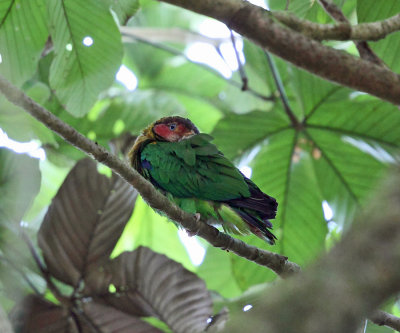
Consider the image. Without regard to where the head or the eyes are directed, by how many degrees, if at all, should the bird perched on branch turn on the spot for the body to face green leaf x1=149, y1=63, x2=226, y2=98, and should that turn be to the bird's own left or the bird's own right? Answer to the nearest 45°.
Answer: approximately 90° to the bird's own right

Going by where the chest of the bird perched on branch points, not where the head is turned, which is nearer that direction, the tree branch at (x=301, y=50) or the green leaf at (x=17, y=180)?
the green leaf

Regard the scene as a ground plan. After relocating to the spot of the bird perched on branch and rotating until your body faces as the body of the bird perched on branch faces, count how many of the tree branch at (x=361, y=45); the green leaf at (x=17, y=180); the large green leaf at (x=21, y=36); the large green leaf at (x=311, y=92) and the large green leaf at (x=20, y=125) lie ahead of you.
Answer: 3

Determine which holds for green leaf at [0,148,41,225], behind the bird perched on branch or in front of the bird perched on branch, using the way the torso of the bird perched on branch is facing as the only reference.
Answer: in front

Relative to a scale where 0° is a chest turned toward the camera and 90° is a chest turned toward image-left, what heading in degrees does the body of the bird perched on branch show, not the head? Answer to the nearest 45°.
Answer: approximately 90°

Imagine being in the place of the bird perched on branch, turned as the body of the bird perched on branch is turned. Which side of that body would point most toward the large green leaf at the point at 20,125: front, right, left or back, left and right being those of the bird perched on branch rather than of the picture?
front
